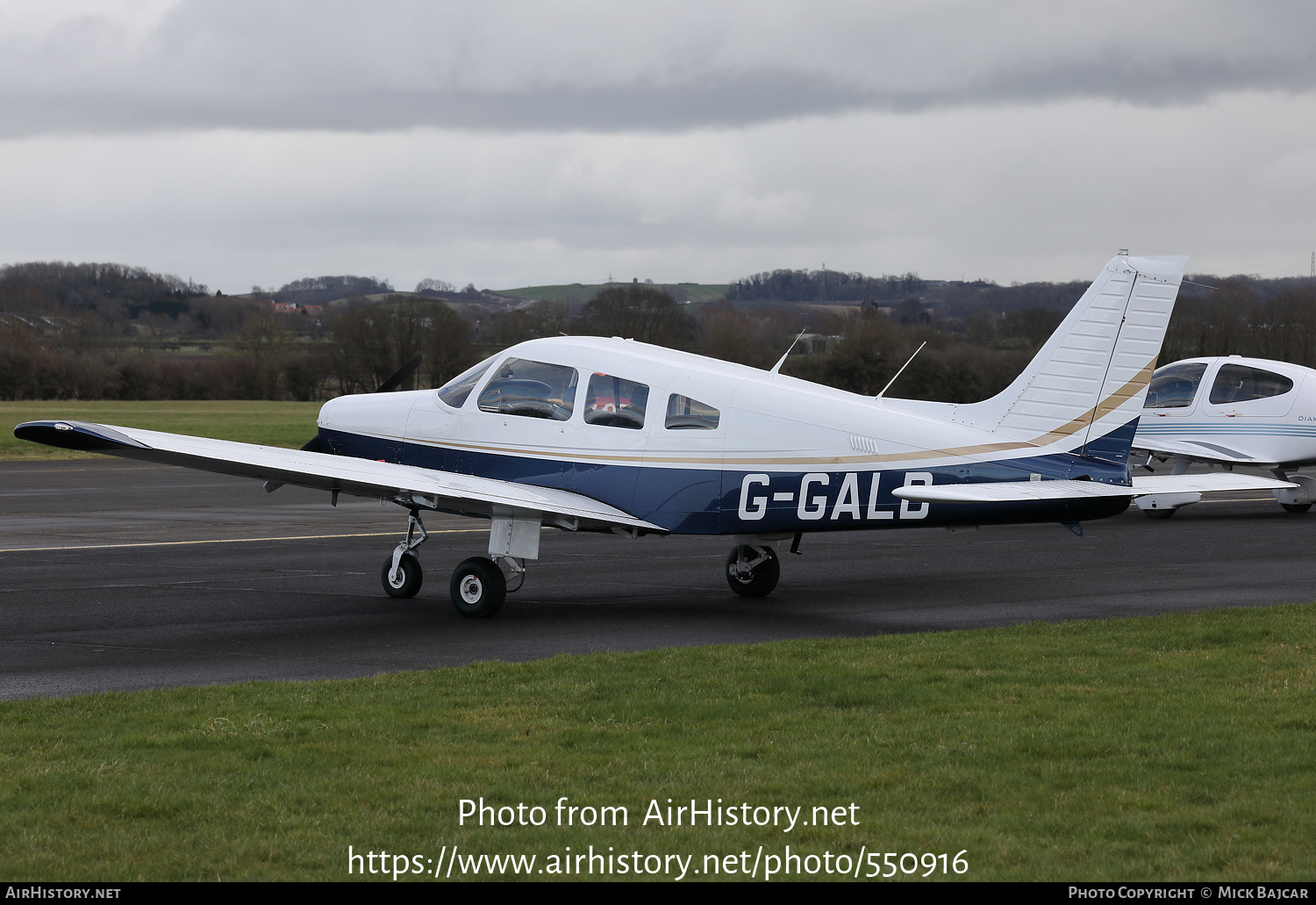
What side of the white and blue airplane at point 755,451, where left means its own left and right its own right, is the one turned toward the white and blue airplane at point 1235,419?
right

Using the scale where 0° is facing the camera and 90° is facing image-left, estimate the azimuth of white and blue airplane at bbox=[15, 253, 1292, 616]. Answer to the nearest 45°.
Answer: approximately 135°
